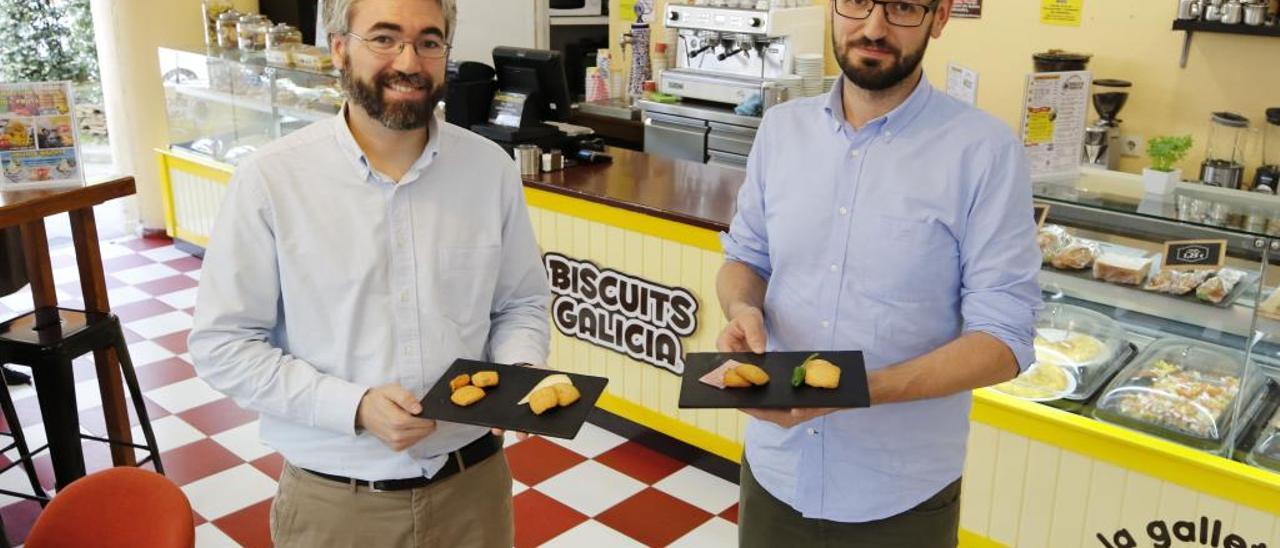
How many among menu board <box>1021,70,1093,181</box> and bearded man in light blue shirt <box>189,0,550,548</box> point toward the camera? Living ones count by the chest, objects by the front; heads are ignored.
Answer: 2

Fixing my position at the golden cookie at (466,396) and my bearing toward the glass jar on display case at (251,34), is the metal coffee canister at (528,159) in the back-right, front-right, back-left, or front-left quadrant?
front-right

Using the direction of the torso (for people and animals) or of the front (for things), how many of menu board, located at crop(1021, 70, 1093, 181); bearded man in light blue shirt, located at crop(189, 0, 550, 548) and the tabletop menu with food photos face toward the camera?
3

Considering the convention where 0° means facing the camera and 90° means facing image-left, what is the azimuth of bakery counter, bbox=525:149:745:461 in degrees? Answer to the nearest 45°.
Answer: approximately 45°

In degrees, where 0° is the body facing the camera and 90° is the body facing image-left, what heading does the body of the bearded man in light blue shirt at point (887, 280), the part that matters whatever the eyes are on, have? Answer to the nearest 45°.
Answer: approximately 45°

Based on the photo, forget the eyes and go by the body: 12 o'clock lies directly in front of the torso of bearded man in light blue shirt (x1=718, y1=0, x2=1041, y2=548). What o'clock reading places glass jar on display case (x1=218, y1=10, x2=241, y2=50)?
The glass jar on display case is roughly at 3 o'clock from the bearded man in light blue shirt.

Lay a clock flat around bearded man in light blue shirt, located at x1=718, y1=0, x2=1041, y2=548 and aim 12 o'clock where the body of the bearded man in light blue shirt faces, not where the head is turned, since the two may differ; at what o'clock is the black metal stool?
The black metal stool is roughly at 2 o'clock from the bearded man in light blue shirt.

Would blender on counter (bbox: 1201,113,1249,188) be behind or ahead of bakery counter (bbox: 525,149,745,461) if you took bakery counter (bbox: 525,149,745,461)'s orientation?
behind

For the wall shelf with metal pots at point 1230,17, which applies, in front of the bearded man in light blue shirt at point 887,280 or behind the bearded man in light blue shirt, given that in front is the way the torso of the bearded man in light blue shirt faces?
behind

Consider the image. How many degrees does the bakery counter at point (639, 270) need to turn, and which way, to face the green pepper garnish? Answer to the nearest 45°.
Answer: approximately 45° to its left

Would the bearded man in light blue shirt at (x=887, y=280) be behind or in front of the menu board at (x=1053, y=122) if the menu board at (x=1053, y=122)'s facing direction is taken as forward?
in front

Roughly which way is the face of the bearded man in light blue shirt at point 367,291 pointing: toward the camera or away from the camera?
toward the camera

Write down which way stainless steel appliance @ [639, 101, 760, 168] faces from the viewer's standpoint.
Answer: facing the viewer and to the left of the viewer

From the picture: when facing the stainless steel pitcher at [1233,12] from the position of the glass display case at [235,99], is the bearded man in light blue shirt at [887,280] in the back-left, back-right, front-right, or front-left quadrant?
front-right

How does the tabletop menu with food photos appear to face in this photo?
toward the camera

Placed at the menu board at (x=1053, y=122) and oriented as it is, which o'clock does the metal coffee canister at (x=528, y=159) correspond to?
The metal coffee canister is roughly at 3 o'clock from the menu board.

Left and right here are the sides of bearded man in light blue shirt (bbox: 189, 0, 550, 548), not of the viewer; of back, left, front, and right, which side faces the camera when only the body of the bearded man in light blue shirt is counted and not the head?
front
